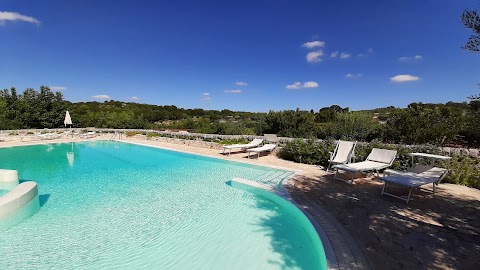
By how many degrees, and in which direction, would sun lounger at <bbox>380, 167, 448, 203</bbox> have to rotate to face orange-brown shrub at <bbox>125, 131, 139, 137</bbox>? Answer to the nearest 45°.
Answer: approximately 45° to its right

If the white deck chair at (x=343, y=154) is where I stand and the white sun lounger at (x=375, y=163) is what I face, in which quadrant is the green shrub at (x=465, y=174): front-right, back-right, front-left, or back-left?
front-left

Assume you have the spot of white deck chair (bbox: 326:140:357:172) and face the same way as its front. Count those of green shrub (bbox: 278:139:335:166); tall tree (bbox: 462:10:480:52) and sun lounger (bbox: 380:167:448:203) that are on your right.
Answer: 1

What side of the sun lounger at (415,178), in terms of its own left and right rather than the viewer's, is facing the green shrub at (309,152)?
right

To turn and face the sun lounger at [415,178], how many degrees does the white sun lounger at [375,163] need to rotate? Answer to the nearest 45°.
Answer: approximately 90° to its left

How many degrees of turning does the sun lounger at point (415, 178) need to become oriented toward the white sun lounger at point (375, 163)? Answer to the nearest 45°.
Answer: approximately 90° to its right

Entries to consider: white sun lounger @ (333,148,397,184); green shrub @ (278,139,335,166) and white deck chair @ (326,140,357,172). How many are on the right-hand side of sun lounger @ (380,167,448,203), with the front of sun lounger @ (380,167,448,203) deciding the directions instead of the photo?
3

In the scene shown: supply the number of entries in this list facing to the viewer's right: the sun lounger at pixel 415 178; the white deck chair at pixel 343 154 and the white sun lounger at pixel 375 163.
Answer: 0

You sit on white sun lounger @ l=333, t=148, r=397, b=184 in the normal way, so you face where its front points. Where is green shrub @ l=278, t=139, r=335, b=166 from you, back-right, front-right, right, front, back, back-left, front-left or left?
right

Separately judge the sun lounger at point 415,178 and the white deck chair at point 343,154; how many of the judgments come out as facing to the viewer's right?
0

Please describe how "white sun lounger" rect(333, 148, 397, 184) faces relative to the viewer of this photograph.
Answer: facing the viewer and to the left of the viewer

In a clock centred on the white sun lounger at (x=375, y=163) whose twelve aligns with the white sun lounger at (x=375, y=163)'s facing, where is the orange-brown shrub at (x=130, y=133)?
The orange-brown shrub is roughly at 2 o'clock from the white sun lounger.
